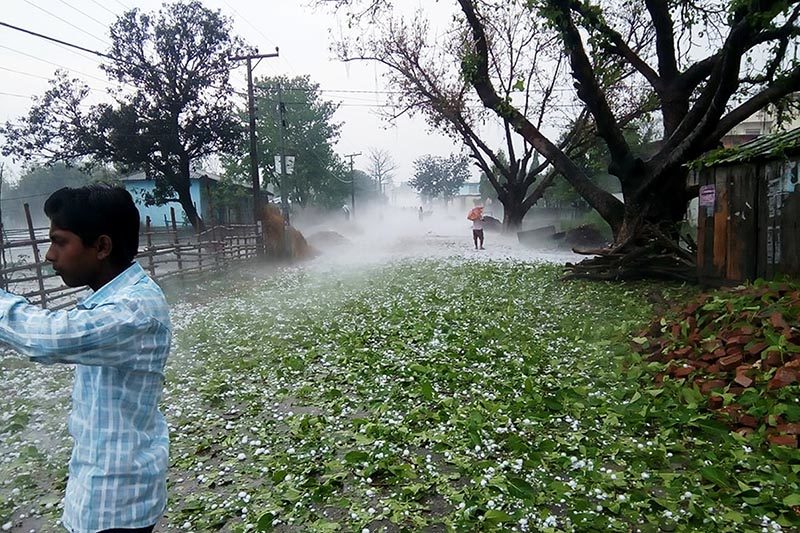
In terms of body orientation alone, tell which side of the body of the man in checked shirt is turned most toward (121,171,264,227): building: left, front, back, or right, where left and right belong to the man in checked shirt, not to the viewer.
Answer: right

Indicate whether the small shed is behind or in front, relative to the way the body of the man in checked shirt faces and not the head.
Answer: behind

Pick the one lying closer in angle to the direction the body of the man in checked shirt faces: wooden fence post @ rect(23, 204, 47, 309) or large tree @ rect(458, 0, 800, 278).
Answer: the wooden fence post

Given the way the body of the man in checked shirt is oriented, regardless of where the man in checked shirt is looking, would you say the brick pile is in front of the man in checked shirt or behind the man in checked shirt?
behind

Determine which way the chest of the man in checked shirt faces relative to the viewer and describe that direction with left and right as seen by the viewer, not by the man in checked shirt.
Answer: facing to the left of the viewer

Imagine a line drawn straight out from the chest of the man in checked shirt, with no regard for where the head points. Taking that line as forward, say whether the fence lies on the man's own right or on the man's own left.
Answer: on the man's own right

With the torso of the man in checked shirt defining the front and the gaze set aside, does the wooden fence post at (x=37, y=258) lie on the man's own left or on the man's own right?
on the man's own right

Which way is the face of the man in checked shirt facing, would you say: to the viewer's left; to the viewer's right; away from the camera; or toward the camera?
to the viewer's left

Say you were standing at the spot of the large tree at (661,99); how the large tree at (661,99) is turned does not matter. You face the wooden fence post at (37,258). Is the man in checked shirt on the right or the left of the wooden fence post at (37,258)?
left

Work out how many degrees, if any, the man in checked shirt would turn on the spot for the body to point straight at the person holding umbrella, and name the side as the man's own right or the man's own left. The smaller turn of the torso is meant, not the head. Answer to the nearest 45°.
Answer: approximately 135° to the man's own right
